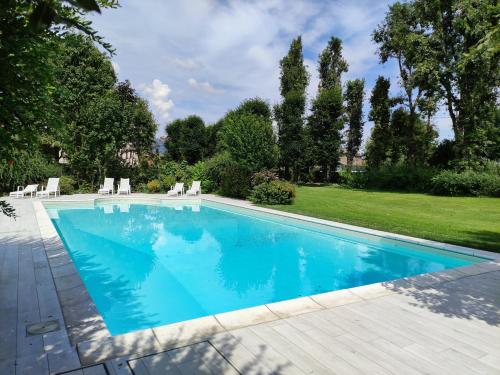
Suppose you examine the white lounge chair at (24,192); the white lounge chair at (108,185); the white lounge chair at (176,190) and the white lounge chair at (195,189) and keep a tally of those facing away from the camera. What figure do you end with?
0

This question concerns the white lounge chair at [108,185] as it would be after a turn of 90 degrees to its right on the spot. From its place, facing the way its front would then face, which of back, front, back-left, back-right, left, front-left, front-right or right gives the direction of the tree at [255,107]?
back-right

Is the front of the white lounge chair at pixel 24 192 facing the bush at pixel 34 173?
no

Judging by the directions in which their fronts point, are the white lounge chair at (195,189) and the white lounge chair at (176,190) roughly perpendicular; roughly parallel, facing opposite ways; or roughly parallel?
roughly parallel

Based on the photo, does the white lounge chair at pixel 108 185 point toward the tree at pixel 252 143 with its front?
no

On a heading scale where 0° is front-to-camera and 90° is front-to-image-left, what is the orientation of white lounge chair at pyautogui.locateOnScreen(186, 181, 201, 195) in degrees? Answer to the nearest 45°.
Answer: approximately 45°

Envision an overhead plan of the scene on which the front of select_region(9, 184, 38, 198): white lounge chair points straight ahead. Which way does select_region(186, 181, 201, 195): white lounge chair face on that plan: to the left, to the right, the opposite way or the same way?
the same way

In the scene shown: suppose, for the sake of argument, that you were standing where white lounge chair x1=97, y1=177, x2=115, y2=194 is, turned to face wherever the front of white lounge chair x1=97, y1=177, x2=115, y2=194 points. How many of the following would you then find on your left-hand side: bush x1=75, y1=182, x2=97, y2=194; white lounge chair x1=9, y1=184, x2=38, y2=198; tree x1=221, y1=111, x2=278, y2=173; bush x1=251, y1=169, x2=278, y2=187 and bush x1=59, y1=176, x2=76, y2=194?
2

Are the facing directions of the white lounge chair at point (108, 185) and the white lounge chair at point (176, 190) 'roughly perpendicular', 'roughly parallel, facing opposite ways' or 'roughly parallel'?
roughly parallel

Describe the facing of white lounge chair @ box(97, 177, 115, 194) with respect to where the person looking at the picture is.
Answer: facing the viewer and to the left of the viewer

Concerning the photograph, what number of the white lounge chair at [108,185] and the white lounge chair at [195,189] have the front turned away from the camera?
0

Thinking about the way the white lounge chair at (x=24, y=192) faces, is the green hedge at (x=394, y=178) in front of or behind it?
behind

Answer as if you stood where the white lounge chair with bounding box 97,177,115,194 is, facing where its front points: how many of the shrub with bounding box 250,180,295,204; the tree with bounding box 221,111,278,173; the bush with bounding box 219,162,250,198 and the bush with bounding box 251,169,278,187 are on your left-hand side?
4

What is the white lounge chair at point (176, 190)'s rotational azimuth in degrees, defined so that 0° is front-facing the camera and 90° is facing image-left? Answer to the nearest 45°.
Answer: approximately 45°

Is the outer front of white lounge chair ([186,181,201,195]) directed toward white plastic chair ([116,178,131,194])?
no

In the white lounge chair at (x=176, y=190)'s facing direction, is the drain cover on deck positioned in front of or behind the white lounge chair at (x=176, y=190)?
in front

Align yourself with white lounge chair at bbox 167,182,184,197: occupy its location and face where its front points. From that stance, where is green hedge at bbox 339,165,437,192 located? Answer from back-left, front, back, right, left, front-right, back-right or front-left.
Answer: back-left

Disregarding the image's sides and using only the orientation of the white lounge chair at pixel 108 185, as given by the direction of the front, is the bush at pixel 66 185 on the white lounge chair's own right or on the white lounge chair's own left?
on the white lounge chair's own right
